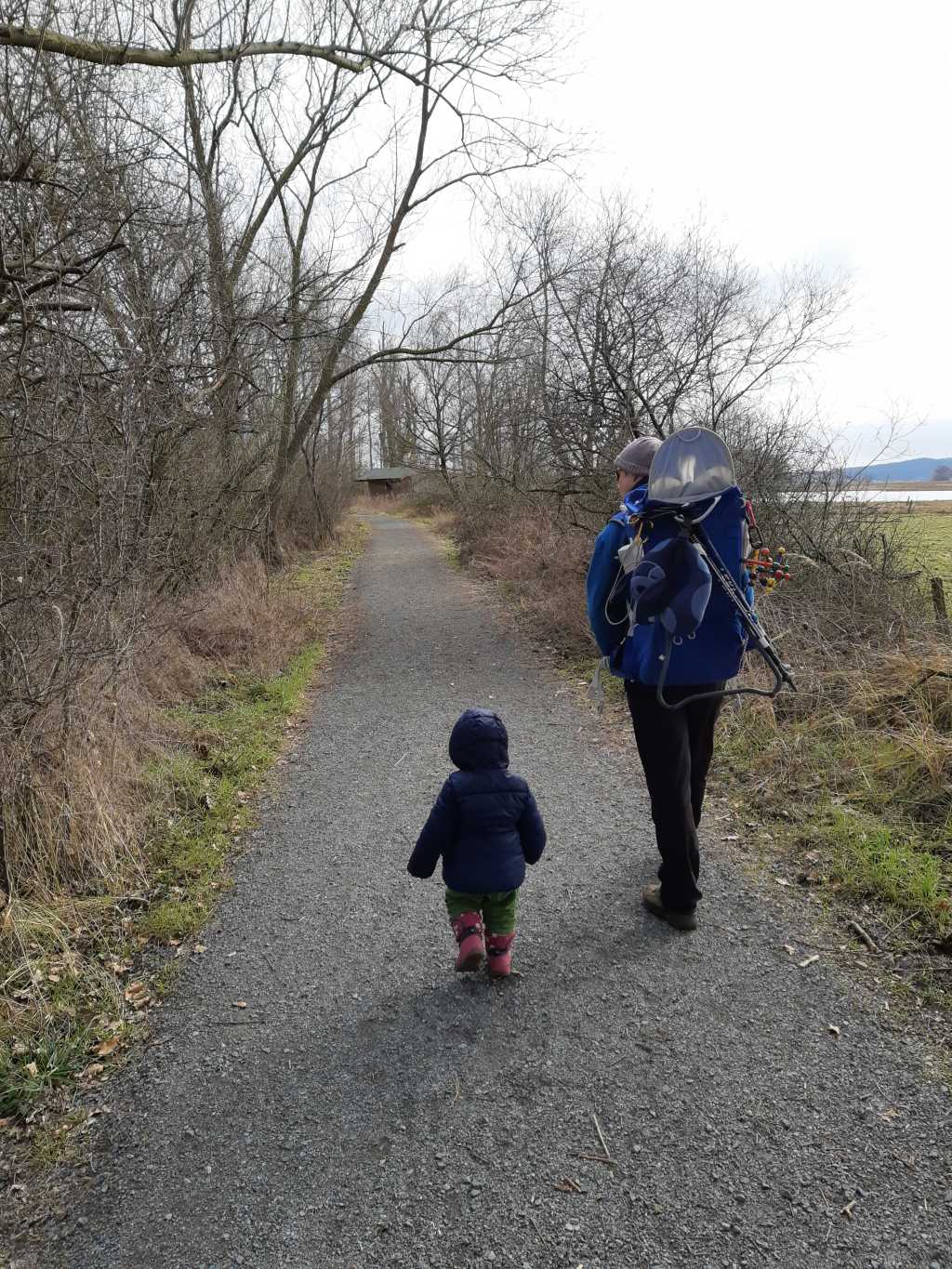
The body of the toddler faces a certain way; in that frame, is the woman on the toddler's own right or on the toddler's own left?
on the toddler's own right

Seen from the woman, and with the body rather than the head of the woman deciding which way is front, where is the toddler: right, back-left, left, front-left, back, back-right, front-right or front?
left

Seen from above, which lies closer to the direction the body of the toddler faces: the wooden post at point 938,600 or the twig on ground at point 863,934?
the wooden post

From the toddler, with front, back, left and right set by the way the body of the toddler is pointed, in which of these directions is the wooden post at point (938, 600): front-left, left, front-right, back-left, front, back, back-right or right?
front-right

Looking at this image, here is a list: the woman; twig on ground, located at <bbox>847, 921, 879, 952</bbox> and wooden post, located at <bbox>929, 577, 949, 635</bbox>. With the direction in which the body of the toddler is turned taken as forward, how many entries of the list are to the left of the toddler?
0

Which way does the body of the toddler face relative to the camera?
away from the camera

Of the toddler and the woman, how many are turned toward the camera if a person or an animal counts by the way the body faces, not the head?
0

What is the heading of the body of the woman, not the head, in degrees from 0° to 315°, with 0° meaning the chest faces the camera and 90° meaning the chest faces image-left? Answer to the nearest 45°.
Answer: approximately 135°

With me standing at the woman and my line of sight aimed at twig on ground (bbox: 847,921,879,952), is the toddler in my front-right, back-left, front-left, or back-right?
back-right

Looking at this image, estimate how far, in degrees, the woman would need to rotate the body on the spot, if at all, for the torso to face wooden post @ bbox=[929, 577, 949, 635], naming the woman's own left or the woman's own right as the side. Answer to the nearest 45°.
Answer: approximately 90° to the woman's own right

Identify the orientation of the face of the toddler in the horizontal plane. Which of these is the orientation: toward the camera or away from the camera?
away from the camera

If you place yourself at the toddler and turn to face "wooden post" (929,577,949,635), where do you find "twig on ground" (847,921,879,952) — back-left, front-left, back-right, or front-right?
front-right
